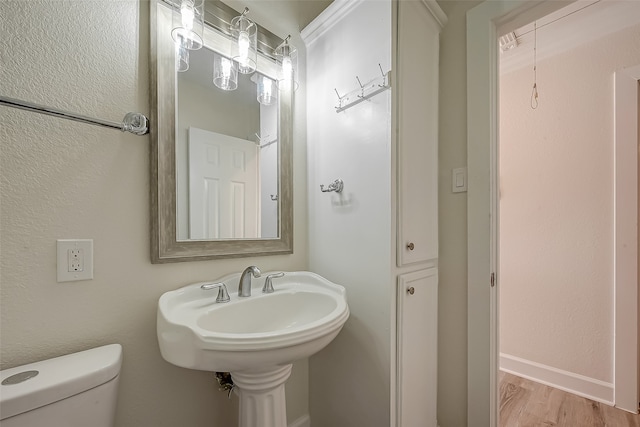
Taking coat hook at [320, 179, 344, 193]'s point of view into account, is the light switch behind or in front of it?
behind

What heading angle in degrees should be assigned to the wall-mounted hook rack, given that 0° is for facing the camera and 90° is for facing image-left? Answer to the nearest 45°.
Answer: approximately 45°

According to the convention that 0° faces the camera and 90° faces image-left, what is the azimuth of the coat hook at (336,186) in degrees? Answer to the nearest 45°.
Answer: approximately 45°

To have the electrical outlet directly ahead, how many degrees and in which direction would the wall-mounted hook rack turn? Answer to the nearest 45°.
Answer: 0° — it already faces it

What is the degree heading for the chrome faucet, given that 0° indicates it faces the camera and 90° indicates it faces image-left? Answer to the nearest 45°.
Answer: approximately 315°
